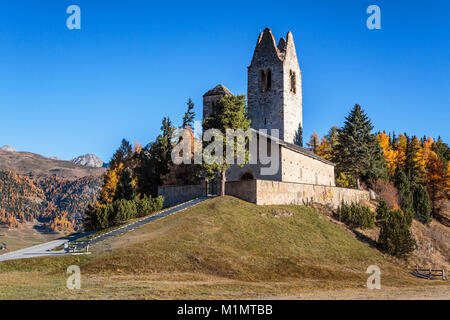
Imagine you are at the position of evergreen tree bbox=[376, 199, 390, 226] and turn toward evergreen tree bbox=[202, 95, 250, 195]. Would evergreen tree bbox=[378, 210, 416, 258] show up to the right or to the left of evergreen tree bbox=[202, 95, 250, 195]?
left

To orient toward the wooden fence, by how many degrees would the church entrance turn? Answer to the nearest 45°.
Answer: approximately 90° to its left

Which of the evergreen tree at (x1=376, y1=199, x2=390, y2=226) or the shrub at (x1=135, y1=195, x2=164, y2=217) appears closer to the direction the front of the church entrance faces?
the shrub

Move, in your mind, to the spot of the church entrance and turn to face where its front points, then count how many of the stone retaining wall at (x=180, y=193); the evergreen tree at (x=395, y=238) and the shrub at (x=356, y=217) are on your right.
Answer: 1

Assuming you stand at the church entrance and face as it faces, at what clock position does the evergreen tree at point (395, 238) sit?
The evergreen tree is roughly at 8 o'clock from the church entrance.

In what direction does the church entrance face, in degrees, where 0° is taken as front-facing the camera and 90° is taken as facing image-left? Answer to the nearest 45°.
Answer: approximately 45°

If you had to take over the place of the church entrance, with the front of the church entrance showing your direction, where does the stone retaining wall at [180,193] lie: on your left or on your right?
on your right
